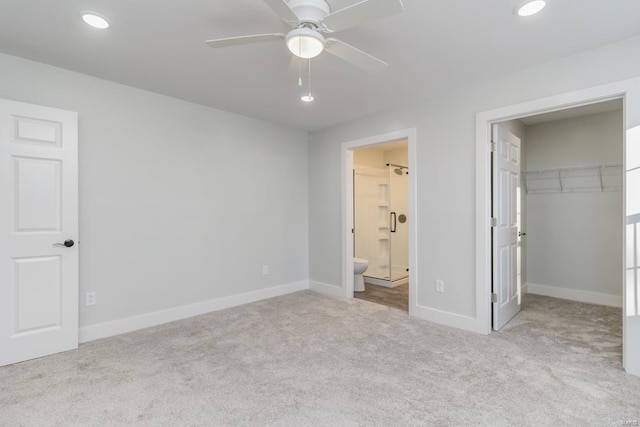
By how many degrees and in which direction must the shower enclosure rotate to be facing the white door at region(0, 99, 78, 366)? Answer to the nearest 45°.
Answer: approximately 90° to its right

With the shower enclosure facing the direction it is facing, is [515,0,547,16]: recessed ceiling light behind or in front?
in front

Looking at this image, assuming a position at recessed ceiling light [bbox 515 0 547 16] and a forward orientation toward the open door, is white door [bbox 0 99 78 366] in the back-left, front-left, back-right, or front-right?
back-left

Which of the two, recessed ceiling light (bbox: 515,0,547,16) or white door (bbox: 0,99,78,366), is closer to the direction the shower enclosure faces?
the recessed ceiling light

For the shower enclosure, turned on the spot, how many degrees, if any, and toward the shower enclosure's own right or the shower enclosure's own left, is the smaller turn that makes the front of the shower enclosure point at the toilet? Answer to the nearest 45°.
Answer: approximately 45° to the shower enclosure's own right

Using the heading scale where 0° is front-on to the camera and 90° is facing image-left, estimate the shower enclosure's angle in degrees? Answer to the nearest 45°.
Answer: approximately 315°

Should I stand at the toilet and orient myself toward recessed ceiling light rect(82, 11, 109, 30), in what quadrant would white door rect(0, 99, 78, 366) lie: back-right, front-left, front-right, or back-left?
front-right

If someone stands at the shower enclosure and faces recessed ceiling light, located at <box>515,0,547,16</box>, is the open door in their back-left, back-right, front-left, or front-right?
front-left

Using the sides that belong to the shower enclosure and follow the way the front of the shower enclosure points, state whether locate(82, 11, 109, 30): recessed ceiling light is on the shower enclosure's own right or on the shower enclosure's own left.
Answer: on the shower enclosure's own right

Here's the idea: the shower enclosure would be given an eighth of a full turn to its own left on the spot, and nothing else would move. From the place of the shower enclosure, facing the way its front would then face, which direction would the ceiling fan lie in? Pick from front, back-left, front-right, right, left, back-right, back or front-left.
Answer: right

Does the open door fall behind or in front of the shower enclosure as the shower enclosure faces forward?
in front
